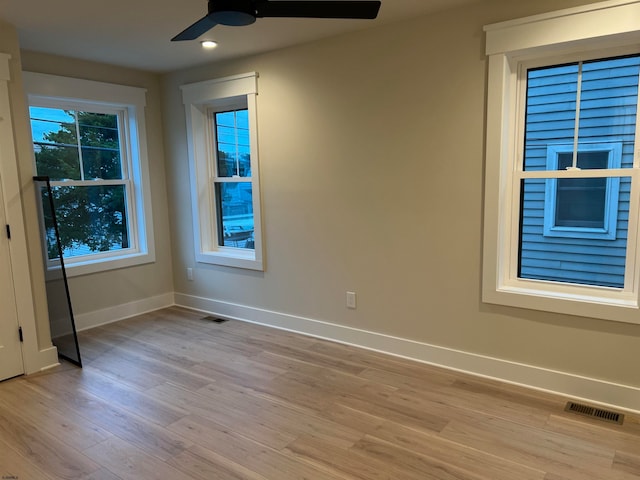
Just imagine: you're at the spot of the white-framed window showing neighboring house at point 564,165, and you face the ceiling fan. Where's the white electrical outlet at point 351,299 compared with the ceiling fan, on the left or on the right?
right

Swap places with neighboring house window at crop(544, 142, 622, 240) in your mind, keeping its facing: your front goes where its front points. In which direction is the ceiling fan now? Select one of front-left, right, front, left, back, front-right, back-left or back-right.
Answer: front-right

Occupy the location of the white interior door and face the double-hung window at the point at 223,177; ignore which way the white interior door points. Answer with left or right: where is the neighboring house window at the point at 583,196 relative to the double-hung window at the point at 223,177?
right

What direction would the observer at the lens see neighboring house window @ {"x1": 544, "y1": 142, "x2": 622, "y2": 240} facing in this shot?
facing the viewer

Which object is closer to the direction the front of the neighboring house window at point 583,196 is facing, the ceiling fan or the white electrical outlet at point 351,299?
the ceiling fan

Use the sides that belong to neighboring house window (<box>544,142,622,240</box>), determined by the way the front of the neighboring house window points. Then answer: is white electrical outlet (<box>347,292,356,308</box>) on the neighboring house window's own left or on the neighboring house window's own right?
on the neighboring house window's own right

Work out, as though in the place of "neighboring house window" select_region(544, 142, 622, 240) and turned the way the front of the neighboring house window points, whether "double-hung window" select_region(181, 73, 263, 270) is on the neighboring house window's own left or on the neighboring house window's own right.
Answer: on the neighboring house window's own right
